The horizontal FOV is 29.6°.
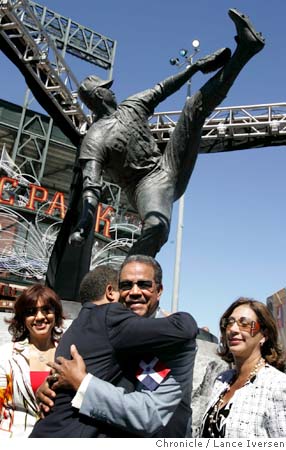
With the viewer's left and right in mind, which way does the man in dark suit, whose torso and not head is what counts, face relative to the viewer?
facing away from the viewer and to the right of the viewer

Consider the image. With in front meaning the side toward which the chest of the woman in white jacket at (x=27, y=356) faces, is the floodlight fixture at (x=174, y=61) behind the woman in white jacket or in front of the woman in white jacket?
behind

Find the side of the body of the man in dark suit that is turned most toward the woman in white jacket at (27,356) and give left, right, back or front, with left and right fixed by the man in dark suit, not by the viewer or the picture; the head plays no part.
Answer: left

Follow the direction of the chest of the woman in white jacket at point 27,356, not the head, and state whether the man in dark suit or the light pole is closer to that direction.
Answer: the man in dark suit

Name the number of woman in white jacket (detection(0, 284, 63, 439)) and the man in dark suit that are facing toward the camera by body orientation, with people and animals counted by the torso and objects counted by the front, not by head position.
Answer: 1

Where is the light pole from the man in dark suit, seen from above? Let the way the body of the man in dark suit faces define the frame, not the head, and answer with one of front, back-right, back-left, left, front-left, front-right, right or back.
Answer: front-left

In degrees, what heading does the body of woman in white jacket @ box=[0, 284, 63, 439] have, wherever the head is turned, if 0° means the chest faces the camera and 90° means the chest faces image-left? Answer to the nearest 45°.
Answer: approximately 0°

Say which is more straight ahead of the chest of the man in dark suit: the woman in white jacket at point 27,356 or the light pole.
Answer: the light pole
